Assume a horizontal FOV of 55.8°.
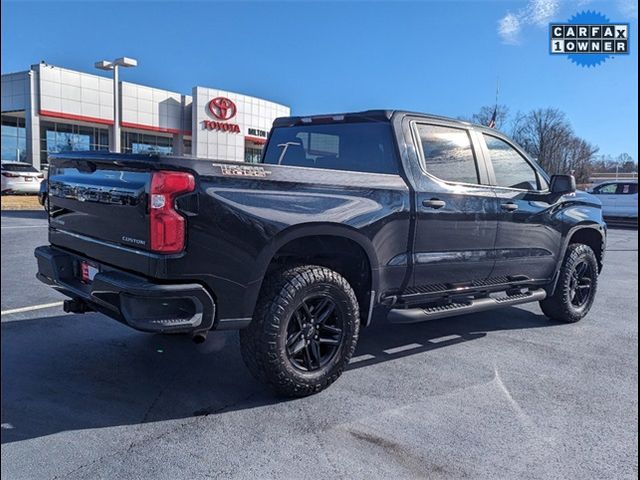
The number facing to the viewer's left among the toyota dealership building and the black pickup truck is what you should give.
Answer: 0

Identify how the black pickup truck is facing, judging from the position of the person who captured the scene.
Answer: facing away from the viewer and to the right of the viewer

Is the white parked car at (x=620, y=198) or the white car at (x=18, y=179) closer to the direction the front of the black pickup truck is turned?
the white parked car

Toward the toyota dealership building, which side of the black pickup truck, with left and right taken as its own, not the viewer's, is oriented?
left

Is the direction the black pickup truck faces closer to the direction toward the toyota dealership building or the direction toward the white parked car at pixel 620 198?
the white parked car

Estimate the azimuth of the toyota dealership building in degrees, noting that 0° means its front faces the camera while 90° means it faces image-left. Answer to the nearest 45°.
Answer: approximately 315°

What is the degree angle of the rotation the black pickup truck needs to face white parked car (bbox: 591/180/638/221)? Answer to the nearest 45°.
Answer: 0° — it already faces it

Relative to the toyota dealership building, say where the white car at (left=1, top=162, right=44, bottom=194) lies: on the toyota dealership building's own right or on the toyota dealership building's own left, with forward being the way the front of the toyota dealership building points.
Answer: on the toyota dealership building's own right
